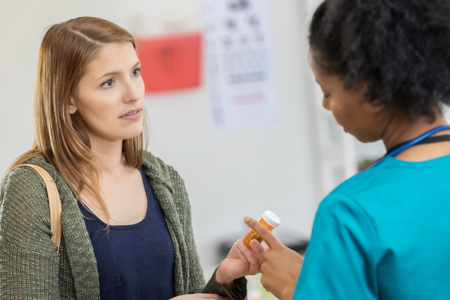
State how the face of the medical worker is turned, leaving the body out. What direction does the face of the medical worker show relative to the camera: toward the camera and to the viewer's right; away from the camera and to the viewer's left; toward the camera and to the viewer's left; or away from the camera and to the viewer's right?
away from the camera and to the viewer's left

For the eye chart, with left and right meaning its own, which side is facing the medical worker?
front

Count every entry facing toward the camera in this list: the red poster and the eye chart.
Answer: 2

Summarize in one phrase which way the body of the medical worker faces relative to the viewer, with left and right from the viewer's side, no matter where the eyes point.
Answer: facing away from the viewer and to the left of the viewer

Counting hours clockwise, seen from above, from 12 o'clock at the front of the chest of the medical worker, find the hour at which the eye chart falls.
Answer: The eye chart is roughly at 1 o'clock from the medical worker.

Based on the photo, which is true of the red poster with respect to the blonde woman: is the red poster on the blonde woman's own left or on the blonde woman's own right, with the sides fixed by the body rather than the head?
on the blonde woman's own left

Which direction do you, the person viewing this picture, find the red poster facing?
facing the viewer

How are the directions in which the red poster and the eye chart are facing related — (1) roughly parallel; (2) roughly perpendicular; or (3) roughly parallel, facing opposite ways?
roughly parallel

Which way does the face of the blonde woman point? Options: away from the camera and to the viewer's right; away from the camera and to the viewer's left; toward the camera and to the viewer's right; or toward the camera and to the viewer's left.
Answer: toward the camera and to the viewer's right

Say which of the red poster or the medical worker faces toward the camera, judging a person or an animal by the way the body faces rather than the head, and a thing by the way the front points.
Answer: the red poster

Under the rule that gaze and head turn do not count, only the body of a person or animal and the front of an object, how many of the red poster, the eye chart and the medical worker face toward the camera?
2

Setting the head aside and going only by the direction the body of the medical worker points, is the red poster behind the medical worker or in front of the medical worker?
in front

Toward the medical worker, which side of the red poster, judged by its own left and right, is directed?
front

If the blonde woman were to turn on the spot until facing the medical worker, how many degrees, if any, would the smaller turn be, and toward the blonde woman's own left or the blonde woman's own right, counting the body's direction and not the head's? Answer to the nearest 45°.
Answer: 0° — they already face them

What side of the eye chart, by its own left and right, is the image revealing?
front

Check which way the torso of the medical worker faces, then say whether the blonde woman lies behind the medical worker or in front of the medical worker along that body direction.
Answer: in front
